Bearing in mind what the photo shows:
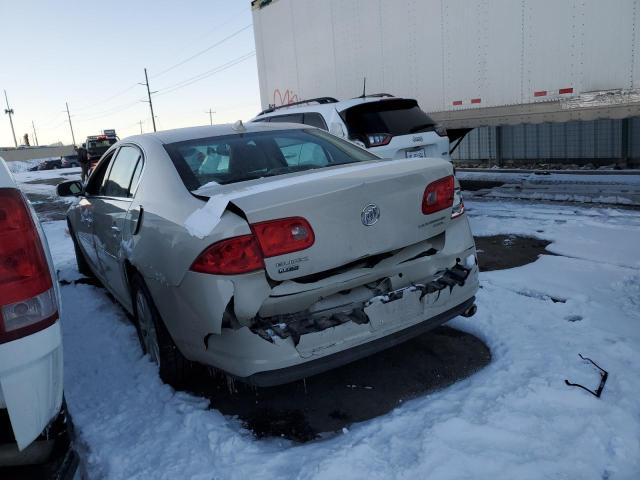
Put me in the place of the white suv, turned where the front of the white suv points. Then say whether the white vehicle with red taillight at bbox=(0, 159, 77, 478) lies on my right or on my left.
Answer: on my left

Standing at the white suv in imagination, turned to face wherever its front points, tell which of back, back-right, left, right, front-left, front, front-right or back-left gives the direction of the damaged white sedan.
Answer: back-left

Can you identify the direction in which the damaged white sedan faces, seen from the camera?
facing away from the viewer and to the left of the viewer

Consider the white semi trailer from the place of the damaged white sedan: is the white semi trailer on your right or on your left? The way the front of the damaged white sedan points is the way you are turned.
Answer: on your right

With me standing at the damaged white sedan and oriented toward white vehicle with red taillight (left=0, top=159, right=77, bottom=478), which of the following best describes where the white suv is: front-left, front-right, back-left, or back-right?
back-right

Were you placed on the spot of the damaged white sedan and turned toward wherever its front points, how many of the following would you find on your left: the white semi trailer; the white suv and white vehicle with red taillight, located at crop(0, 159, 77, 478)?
1

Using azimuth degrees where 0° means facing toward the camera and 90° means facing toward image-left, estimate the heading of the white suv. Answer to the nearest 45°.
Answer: approximately 135°

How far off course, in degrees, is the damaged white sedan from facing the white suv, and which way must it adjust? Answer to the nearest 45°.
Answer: approximately 45° to its right

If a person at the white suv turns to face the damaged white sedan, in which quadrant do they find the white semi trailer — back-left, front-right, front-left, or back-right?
back-left

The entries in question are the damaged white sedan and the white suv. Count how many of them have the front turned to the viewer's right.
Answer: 0
